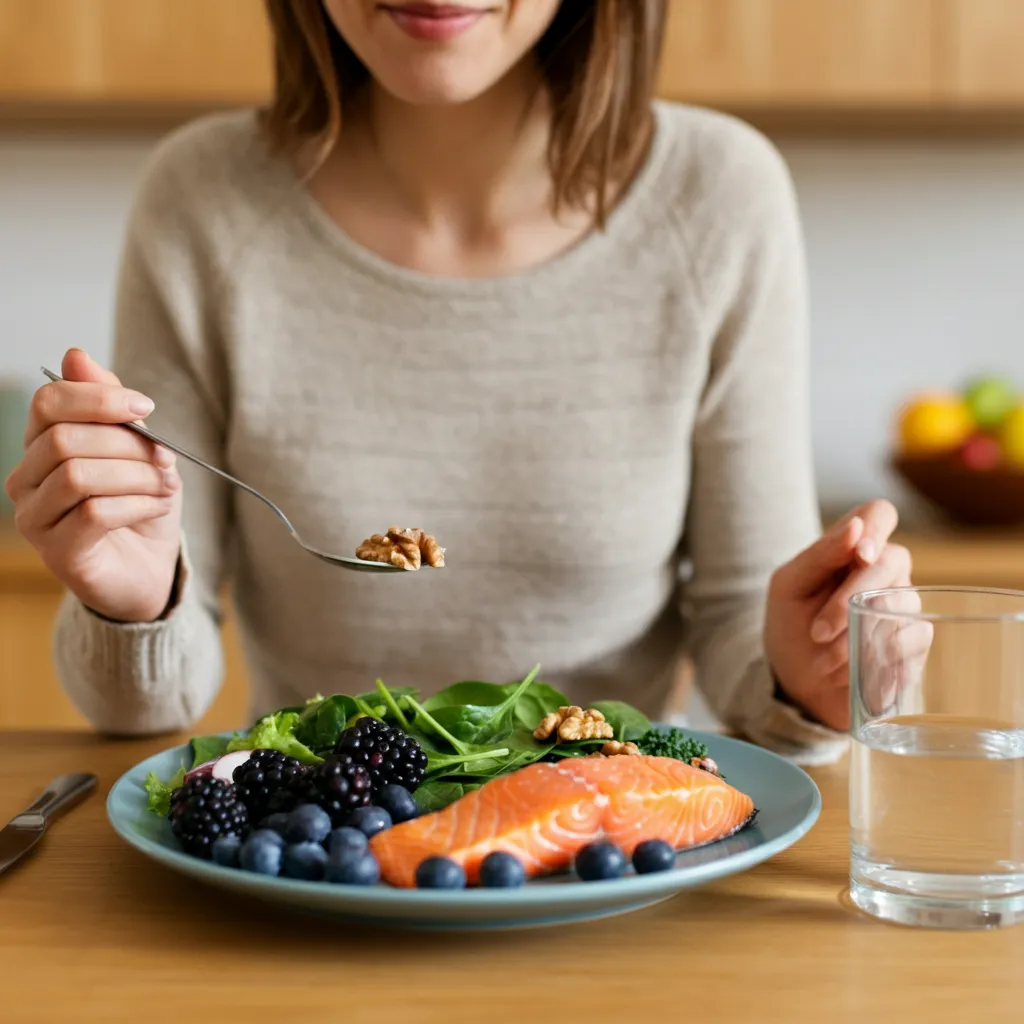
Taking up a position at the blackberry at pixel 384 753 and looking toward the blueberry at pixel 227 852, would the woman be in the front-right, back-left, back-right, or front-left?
back-right

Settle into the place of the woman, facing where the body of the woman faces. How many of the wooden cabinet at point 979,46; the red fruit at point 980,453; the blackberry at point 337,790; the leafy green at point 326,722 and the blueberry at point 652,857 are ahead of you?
3

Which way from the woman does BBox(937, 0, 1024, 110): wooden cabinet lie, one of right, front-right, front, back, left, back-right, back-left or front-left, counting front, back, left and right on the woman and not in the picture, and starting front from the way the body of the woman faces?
back-left

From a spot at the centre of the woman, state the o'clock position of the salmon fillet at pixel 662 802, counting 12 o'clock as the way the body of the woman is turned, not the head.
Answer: The salmon fillet is roughly at 12 o'clock from the woman.

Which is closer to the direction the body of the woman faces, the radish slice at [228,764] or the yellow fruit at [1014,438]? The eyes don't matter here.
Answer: the radish slice

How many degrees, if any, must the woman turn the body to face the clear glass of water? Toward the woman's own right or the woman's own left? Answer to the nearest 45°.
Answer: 0° — they already face it

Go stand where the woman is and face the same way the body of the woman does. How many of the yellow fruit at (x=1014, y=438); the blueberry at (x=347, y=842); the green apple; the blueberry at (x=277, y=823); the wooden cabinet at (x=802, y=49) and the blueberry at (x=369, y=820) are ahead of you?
3

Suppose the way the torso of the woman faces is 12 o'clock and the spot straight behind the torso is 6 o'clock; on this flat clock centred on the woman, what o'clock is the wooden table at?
The wooden table is roughly at 12 o'clock from the woman.

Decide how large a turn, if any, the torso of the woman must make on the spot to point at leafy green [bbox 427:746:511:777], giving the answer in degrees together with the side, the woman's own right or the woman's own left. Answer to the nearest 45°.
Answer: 0° — they already face it

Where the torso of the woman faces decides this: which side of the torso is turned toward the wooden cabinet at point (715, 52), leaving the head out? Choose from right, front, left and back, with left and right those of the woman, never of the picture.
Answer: back

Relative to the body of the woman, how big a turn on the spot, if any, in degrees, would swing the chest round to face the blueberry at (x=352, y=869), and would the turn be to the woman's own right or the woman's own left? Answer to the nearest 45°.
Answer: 0° — they already face it

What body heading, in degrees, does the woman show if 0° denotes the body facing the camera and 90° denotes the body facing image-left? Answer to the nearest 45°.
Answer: approximately 0°
